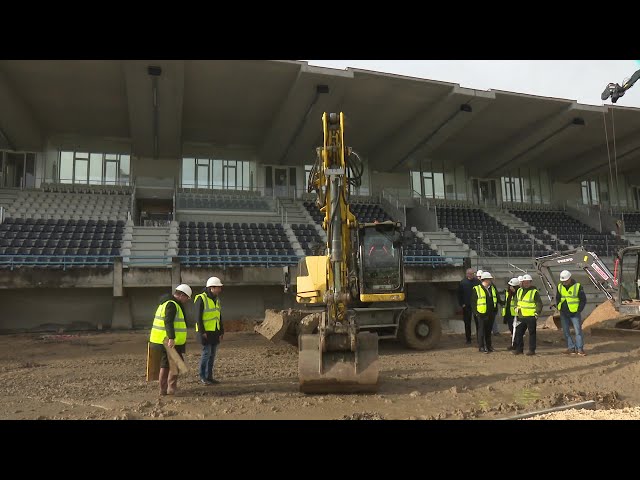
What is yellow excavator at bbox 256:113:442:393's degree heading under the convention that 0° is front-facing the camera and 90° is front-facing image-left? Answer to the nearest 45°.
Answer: approximately 0°

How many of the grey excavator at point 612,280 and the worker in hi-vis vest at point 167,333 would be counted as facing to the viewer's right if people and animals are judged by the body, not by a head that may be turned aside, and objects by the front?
1

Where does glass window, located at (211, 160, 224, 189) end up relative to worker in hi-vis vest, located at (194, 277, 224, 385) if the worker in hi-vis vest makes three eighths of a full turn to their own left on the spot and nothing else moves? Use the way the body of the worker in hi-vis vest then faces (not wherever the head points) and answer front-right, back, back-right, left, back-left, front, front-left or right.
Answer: front

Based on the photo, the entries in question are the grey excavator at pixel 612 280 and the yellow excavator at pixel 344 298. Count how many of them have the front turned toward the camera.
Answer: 1

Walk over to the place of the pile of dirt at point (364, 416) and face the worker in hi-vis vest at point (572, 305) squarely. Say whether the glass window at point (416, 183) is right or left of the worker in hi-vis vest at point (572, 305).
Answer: left

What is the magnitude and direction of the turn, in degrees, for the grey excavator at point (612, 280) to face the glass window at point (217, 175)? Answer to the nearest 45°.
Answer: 0° — it already faces it

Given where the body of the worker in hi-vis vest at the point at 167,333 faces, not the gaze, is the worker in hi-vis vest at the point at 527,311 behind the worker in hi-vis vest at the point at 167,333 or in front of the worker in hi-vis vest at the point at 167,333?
in front

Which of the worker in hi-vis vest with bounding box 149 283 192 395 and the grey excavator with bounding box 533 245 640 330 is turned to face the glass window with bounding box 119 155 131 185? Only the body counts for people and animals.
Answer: the grey excavator

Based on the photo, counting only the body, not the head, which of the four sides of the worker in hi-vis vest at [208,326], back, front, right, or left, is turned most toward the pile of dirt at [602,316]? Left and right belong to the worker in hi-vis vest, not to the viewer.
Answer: left

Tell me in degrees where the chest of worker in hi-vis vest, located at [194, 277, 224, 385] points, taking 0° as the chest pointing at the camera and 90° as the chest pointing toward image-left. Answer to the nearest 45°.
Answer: approximately 315°

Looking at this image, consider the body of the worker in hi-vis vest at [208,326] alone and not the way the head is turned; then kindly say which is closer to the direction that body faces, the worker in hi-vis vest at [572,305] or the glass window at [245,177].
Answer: the worker in hi-vis vest

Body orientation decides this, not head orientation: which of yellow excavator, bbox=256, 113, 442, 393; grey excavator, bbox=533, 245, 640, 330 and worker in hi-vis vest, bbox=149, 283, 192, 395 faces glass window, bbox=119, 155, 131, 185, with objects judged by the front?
grey excavator, bbox=533, 245, 640, 330

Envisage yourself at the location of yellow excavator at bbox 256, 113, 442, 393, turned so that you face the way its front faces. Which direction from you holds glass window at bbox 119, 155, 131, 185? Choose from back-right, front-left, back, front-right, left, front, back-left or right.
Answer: back-right

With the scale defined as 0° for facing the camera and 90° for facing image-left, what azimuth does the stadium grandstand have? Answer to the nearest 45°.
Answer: approximately 0°

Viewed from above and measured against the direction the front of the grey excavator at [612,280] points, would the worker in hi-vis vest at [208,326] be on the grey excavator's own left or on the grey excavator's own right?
on the grey excavator's own left

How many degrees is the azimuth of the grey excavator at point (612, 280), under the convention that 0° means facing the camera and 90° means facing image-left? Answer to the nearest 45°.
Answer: approximately 90°
